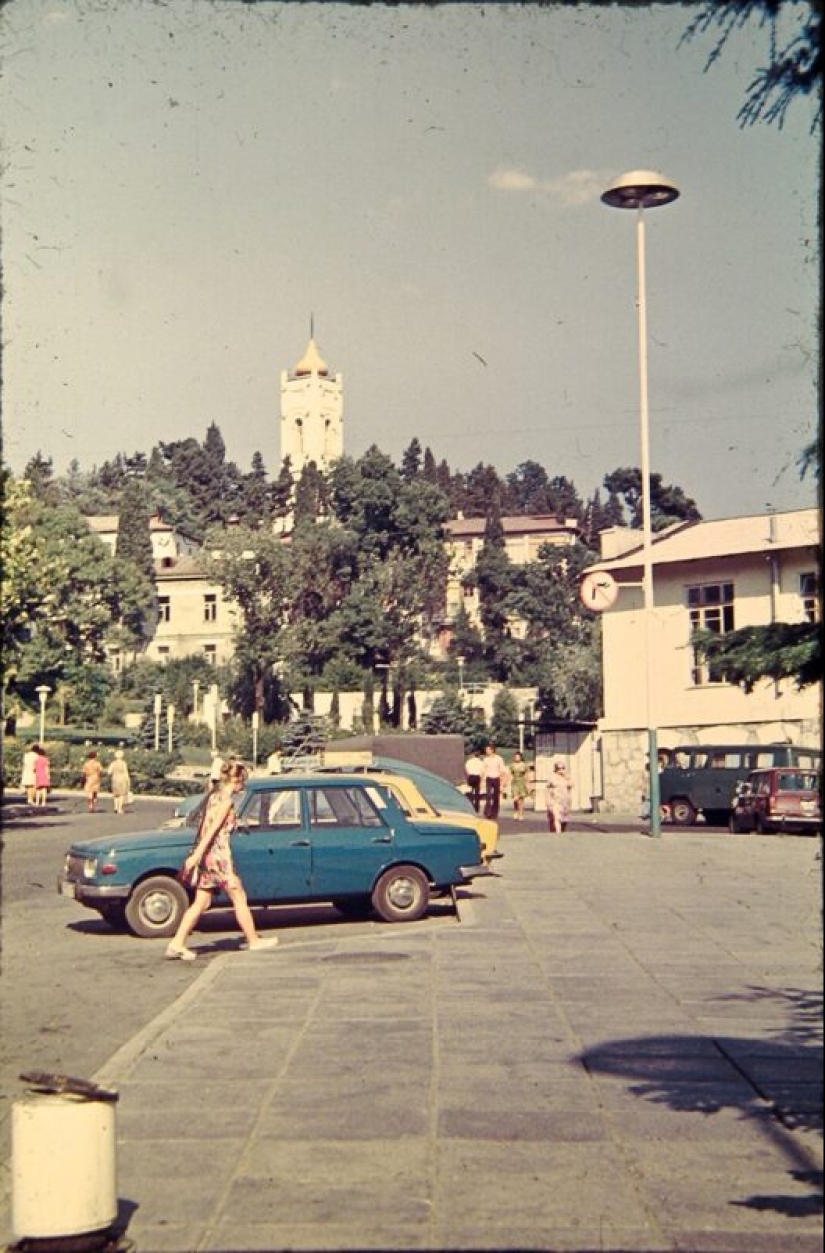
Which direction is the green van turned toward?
to the viewer's left

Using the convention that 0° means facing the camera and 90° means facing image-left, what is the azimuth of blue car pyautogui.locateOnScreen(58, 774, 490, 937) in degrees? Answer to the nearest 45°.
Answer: approximately 90°

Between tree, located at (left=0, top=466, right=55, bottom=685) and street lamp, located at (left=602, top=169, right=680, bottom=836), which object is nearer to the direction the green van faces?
the tree

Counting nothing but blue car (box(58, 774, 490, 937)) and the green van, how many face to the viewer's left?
2

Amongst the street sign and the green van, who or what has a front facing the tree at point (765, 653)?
the street sign

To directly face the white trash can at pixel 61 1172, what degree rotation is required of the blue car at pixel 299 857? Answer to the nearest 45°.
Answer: approximately 90° to its left

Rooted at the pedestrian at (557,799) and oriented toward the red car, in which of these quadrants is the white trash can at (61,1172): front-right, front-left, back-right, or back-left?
back-right

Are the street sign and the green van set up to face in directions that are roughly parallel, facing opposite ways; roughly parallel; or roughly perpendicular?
roughly perpendicular

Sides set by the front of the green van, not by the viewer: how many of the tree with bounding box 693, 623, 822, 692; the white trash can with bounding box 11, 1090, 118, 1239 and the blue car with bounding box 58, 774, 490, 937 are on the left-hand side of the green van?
3

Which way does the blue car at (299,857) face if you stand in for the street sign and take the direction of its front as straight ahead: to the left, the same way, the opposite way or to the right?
to the right
